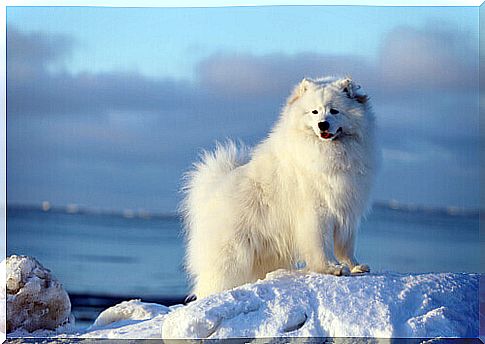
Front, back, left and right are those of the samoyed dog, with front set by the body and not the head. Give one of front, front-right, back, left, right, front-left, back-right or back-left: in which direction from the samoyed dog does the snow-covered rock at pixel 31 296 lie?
back-right

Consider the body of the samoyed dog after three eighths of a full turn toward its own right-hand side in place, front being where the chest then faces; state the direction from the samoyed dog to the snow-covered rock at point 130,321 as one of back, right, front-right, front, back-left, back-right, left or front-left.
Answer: front

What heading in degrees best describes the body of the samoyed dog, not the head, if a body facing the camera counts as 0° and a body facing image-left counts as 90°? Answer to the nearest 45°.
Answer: approximately 315°
